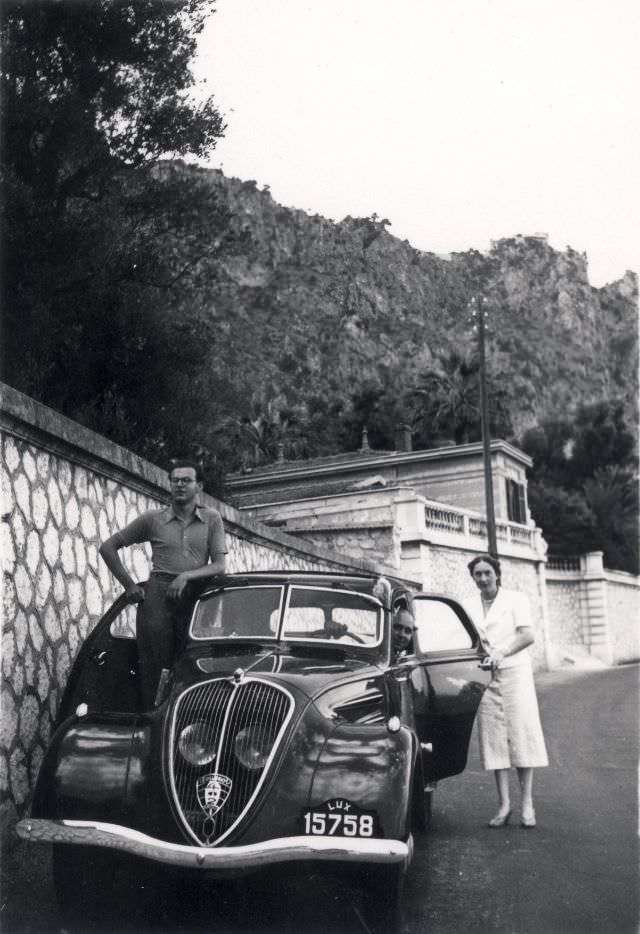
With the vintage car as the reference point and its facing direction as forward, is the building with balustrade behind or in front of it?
behind

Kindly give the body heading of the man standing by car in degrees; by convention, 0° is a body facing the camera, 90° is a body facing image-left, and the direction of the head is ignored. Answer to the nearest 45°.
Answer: approximately 0°

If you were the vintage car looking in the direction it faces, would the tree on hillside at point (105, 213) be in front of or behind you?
behind

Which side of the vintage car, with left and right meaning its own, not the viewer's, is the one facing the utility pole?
back

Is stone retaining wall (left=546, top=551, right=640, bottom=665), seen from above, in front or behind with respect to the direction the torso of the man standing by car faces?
behind

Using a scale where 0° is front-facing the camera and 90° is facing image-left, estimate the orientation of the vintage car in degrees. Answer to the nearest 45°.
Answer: approximately 0°

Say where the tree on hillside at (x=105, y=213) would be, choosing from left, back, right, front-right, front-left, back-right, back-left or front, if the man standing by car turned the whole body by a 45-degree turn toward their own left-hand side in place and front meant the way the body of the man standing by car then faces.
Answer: back-left

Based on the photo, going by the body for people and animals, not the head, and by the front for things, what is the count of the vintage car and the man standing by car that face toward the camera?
2

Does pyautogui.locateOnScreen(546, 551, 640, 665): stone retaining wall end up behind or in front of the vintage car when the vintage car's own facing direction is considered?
behind
